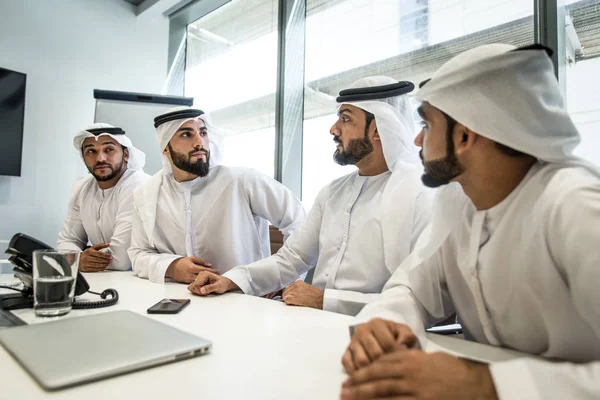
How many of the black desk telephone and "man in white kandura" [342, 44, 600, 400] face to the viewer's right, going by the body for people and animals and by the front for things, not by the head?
1

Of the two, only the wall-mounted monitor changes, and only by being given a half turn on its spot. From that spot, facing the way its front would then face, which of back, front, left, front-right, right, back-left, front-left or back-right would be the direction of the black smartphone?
back-left

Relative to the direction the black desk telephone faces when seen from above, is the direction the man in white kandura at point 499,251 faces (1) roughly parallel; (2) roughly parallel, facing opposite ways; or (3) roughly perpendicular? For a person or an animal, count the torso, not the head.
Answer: roughly parallel, facing opposite ways

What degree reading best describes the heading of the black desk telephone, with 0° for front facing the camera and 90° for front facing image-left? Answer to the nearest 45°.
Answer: approximately 270°

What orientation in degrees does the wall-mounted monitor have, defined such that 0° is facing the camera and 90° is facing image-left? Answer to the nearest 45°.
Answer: approximately 315°

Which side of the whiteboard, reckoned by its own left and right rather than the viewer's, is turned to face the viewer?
front

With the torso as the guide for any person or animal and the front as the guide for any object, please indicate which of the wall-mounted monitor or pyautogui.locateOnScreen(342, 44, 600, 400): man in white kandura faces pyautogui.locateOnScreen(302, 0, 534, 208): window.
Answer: the wall-mounted monitor

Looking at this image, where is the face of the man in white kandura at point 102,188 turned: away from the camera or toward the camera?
toward the camera

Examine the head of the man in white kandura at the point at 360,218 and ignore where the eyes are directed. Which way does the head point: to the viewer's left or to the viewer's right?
to the viewer's left

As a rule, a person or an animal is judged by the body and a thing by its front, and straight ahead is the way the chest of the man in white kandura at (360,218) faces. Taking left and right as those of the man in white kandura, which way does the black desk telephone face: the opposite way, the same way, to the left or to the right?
the opposite way

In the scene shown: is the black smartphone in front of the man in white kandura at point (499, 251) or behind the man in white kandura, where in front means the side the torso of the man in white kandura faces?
in front

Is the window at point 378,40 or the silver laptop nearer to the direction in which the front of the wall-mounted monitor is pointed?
the window

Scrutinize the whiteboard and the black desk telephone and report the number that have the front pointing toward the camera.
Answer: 1

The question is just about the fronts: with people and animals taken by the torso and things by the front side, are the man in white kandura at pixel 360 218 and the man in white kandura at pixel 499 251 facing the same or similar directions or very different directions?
same or similar directions

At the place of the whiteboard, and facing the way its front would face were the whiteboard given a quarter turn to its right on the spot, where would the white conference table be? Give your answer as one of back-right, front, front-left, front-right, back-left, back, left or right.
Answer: left

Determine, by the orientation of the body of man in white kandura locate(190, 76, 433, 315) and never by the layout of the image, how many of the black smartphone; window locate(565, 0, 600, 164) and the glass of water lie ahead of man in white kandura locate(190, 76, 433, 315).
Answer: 2

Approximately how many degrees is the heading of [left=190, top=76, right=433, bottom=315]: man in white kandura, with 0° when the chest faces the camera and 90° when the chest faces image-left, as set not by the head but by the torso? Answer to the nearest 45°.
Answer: approximately 45°

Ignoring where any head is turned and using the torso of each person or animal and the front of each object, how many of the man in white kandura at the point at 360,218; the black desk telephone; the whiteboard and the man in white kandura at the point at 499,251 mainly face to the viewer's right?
1

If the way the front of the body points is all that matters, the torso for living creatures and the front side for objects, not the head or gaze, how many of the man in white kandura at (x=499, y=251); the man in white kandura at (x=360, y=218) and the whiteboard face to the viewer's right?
0
